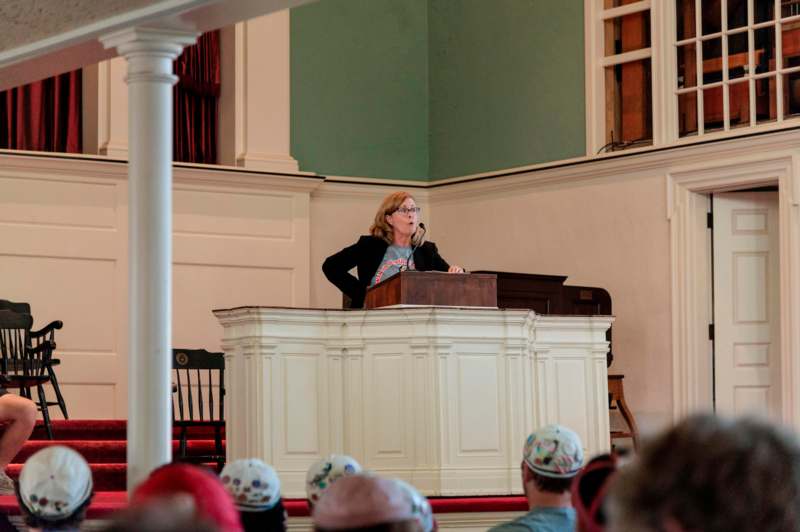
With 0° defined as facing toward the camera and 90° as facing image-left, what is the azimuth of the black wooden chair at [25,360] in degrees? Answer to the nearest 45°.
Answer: approximately 315°

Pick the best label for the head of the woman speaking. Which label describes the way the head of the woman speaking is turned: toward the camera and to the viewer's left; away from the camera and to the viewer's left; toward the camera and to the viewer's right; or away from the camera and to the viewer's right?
toward the camera and to the viewer's right

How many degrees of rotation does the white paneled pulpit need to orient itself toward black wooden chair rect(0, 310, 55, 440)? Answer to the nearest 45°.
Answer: approximately 135° to its right

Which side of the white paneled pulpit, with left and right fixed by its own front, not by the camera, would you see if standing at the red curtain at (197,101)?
back

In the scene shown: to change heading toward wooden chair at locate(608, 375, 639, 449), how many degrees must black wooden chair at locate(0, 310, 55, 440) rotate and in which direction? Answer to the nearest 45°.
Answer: approximately 45° to its left

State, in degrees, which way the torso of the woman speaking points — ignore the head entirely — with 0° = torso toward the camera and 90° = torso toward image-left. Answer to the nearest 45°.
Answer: approximately 315°

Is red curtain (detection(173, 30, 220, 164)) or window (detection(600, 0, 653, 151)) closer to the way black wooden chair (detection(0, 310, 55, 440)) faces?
the window

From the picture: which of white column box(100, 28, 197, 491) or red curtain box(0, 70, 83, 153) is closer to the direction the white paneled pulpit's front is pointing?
the white column

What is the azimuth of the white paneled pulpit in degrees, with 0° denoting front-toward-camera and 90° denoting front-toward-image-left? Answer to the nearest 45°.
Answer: approximately 0°

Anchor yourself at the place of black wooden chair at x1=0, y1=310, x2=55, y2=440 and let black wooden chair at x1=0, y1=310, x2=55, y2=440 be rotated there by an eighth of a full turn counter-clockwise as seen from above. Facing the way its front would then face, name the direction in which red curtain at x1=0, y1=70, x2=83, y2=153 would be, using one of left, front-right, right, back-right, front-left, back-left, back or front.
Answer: left

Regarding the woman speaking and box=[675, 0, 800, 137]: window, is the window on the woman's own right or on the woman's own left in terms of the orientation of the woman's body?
on the woman's own left
